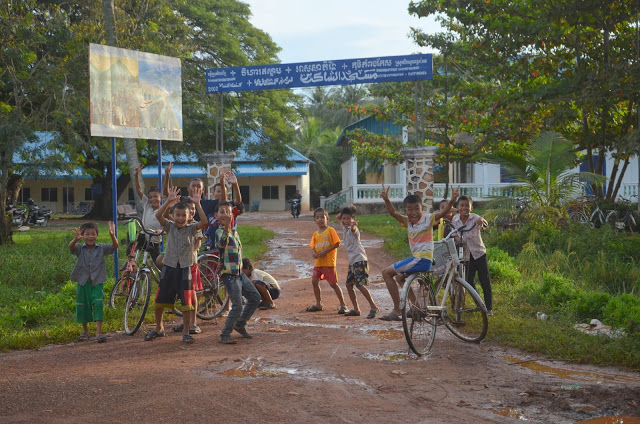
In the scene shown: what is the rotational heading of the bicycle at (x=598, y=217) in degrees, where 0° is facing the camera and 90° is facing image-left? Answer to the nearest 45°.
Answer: approximately 90°

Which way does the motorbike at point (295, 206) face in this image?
toward the camera

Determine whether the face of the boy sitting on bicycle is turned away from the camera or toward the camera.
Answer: toward the camera

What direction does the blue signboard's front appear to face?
toward the camera

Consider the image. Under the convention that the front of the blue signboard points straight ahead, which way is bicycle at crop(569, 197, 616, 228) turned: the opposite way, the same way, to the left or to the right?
to the right

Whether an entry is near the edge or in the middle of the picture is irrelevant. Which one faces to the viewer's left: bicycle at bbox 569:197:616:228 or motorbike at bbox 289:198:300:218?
the bicycle

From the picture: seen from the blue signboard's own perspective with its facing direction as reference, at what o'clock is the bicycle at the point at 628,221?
The bicycle is roughly at 9 o'clock from the blue signboard.

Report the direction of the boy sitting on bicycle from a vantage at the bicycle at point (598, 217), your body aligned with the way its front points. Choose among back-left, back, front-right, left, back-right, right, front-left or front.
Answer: left

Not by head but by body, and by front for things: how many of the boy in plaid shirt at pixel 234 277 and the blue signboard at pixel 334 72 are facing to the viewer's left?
0

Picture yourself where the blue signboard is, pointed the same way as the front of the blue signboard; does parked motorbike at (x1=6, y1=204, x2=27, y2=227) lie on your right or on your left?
on your right

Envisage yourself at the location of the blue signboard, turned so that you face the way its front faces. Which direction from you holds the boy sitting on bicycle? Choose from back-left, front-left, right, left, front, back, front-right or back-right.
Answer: front

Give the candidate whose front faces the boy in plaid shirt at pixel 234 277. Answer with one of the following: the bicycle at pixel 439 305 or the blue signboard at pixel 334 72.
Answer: the blue signboard
